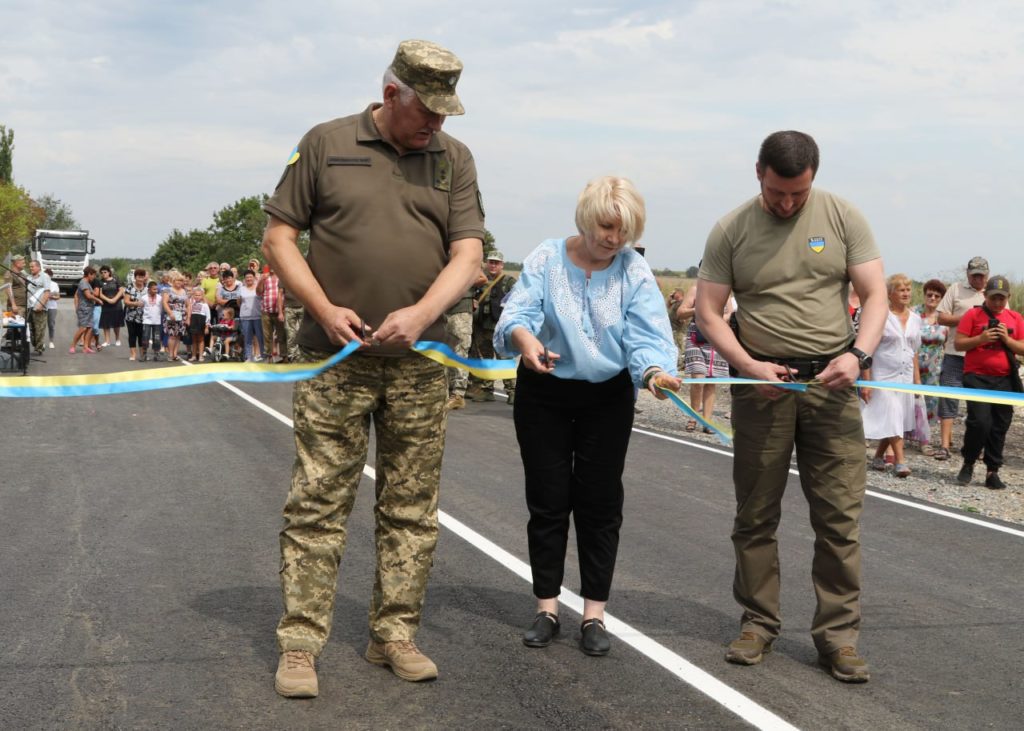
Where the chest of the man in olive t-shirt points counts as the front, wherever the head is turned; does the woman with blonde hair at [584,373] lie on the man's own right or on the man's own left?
on the man's own right

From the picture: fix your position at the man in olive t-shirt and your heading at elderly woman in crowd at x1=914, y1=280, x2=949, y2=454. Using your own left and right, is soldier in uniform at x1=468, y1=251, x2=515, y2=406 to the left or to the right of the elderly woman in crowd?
left

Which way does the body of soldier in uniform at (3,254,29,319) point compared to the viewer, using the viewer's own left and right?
facing the viewer and to the right of the viewer

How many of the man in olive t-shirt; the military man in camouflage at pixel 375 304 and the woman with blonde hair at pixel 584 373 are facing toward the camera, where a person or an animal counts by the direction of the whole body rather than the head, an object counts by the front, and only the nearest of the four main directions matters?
3

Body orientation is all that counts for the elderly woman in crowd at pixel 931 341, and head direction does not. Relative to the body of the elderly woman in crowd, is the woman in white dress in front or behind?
in front

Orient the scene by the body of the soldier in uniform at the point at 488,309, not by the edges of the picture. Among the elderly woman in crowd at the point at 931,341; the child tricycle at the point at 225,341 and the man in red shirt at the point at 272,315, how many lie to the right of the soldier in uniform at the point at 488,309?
2

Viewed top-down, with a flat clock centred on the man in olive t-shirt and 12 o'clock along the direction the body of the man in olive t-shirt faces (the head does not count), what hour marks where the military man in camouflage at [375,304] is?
The military man in camouflage is roughly at 2 o'clock from the man in olive t-shirt.

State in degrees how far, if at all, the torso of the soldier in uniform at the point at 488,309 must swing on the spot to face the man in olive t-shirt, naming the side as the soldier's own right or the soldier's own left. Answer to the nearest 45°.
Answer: approximately 45° to the soldier's own left

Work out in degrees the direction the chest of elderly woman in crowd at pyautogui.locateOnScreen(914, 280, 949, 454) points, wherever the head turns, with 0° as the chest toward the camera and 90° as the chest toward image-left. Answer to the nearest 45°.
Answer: approximately 45°

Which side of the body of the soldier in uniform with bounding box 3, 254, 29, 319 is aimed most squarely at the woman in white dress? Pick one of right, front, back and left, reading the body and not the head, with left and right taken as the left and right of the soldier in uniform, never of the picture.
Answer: front
